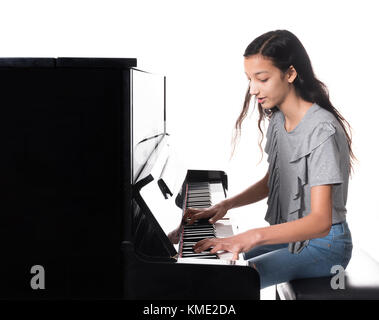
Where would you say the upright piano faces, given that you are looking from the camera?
facing to the right of the viewer

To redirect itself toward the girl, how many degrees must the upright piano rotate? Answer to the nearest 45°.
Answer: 0° — it already faces them

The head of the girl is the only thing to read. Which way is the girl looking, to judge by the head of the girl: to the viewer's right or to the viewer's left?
to the viewer's left
